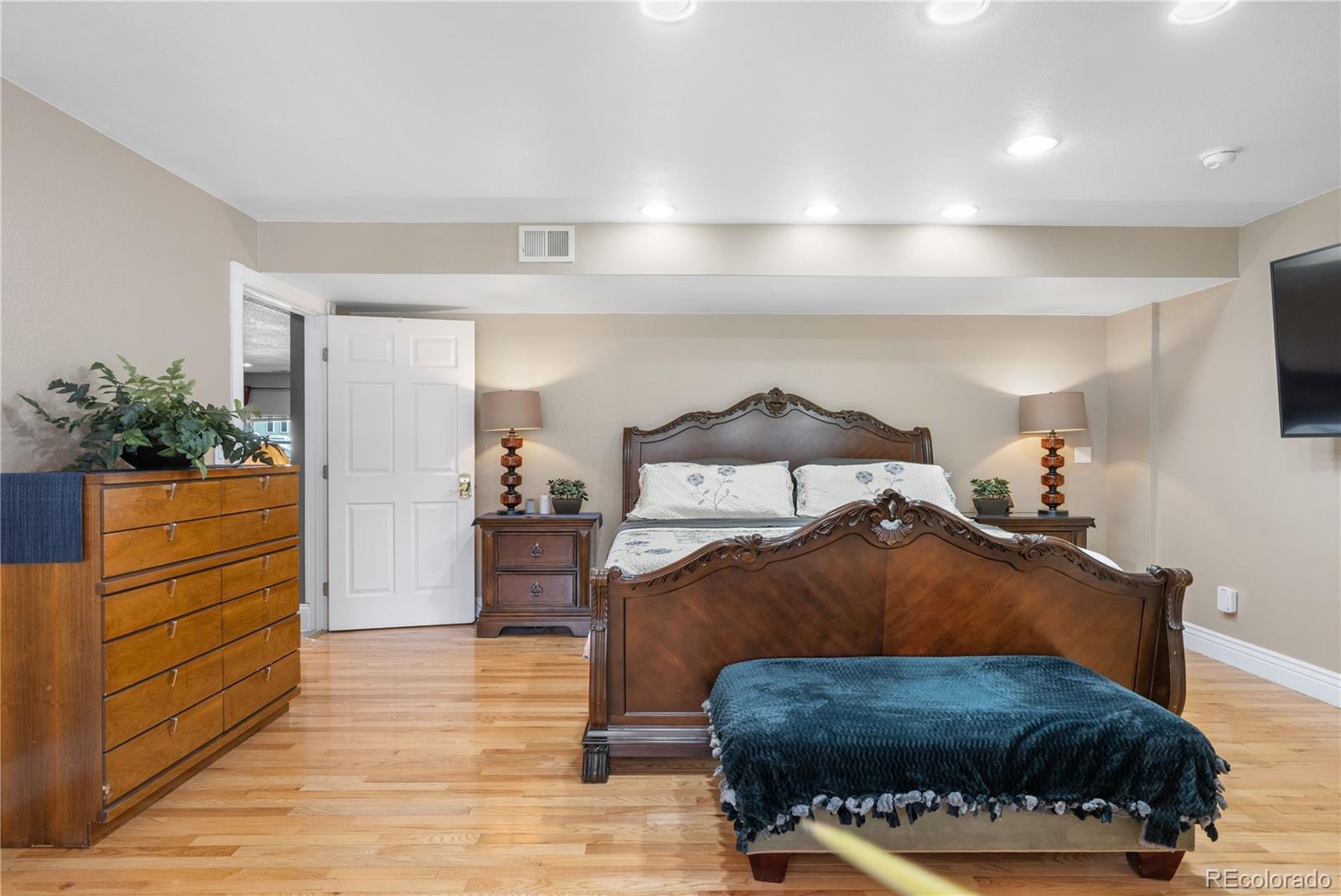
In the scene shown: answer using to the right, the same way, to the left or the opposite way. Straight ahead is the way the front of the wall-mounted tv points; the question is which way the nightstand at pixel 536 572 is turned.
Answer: to the left

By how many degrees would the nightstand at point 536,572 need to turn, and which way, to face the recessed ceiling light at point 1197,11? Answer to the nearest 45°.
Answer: approximately 45° to its left

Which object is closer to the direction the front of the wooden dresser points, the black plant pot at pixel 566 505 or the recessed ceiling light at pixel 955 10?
the recessed ceiling light

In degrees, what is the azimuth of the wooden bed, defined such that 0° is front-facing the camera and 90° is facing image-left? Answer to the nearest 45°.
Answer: approximately 0°

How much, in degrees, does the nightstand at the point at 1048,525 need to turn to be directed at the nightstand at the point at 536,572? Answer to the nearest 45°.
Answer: approximately 45° to its right

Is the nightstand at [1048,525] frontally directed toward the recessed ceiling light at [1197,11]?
yes

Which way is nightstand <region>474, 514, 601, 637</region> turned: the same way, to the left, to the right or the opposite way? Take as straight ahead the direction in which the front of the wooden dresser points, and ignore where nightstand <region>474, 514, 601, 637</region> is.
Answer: to the right

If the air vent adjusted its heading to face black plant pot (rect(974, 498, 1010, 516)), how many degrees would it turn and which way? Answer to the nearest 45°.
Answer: approximately 90° to its left

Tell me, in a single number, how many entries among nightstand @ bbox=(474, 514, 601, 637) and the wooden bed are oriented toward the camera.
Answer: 2

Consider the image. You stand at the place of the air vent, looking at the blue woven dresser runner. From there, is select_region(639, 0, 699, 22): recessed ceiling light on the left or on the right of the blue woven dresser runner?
left

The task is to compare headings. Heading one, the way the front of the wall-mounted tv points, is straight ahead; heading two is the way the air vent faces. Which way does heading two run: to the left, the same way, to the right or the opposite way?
to the left
